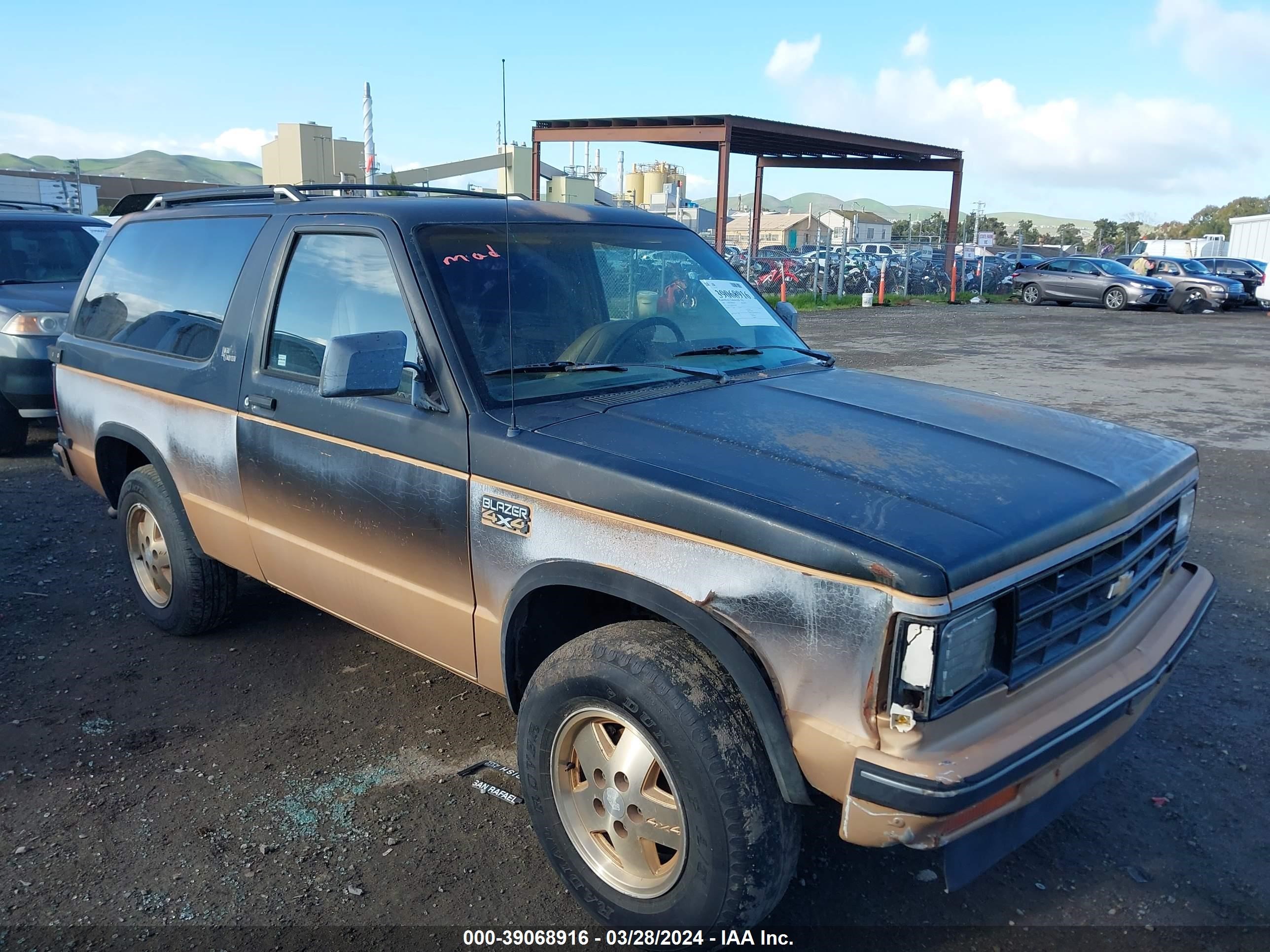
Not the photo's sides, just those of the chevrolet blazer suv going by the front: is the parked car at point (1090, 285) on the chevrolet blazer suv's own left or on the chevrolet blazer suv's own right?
on the chevrolet blazer suv's own left

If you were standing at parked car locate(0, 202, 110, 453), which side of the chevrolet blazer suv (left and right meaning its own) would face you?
back

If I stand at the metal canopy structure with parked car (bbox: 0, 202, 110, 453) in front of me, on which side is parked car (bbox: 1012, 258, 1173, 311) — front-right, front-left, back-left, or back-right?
back-left

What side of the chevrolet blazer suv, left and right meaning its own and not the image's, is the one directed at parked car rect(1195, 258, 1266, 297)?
left

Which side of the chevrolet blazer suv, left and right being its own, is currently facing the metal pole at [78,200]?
back

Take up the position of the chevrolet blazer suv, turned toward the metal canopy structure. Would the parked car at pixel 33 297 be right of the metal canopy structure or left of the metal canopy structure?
left

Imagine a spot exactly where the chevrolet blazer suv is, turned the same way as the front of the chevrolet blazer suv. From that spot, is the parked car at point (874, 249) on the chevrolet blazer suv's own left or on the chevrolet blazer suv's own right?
on the chevrolet blazer suv's own left

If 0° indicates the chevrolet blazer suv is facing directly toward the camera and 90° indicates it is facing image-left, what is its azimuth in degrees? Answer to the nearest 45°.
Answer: approximately 315°

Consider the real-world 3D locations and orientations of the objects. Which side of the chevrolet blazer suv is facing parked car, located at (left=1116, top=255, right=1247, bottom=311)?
left

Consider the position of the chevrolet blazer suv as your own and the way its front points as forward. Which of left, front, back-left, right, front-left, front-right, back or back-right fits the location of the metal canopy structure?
back-left
